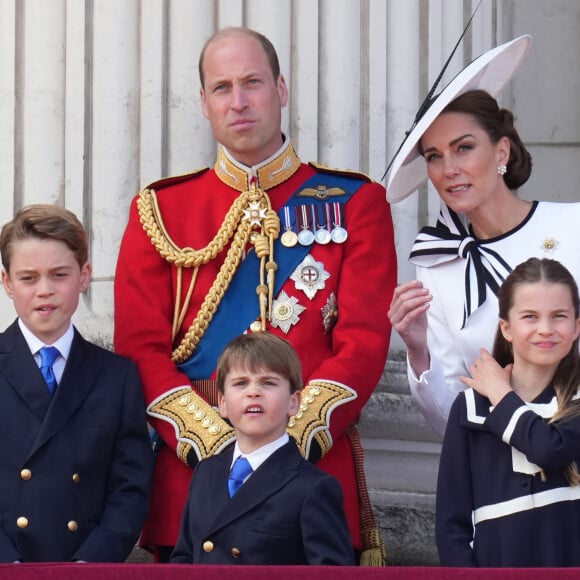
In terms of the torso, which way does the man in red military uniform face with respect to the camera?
toward the camera

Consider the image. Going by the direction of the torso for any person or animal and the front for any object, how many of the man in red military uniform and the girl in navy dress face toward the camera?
2

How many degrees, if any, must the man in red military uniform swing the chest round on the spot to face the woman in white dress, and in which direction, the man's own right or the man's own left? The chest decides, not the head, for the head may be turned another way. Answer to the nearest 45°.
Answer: approximately 90° to the man's own left

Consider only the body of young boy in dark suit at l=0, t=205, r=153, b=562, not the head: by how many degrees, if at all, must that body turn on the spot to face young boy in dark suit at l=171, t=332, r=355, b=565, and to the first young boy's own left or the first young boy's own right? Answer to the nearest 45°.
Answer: approximately 45° to the first young boy's own left

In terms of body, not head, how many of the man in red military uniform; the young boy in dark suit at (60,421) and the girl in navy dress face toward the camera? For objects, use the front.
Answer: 3

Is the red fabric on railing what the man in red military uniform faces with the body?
yes

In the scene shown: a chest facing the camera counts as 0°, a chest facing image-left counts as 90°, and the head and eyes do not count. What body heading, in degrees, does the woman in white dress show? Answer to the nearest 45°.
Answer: approximately 45°

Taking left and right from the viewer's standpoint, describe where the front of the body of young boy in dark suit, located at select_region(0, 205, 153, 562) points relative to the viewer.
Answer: facing the viewer
